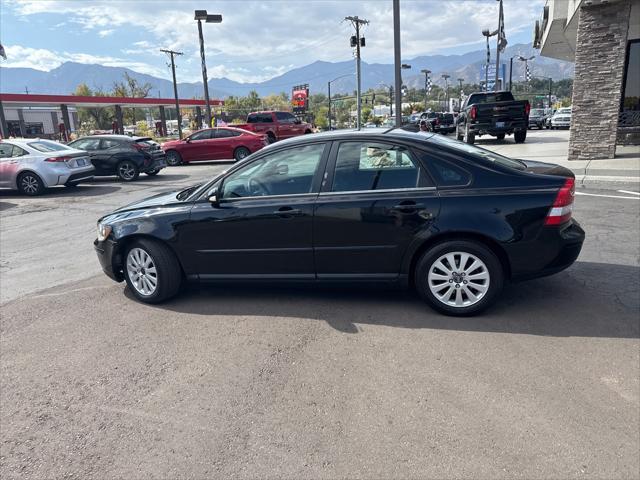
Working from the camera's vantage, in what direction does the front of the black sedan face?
facing to the left of the viewer

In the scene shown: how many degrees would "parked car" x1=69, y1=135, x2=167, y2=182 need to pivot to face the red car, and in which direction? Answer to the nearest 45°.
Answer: approximately 90° to its right

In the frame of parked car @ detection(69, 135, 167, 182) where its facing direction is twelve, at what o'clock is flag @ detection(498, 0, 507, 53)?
The flag is roughly at 4 o'clock from the parked car.

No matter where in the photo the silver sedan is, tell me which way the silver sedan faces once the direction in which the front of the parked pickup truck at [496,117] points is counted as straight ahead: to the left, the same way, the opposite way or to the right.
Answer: to the left

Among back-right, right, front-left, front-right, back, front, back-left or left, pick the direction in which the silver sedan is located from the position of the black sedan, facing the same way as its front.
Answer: front-right

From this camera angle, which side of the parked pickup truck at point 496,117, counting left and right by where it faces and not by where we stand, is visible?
back

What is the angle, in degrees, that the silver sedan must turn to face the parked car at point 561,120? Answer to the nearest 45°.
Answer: approximately 135° to its right

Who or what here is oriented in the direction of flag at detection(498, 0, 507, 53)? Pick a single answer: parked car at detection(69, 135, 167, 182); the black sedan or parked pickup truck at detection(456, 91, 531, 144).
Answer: parked pickup truck at detection(456, 91, 531, 144)

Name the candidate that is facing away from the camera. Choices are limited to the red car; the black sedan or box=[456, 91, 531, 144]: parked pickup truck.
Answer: the parked pickup truck

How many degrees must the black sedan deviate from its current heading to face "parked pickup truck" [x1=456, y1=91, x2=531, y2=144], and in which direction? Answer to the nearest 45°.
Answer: approximately 90° to its right

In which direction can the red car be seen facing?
to the viewer's left

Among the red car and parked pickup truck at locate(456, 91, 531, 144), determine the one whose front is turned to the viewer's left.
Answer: the red car

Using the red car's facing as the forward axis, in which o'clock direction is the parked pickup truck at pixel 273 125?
The parked pickup truck is roughly at 4 o'clock from the red car.

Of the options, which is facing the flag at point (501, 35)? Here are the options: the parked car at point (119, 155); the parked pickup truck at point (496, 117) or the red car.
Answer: the parked pickup truck at point (496, 117)
